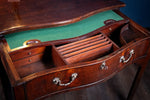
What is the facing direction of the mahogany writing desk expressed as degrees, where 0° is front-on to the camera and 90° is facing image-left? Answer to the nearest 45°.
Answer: approximately 315°
